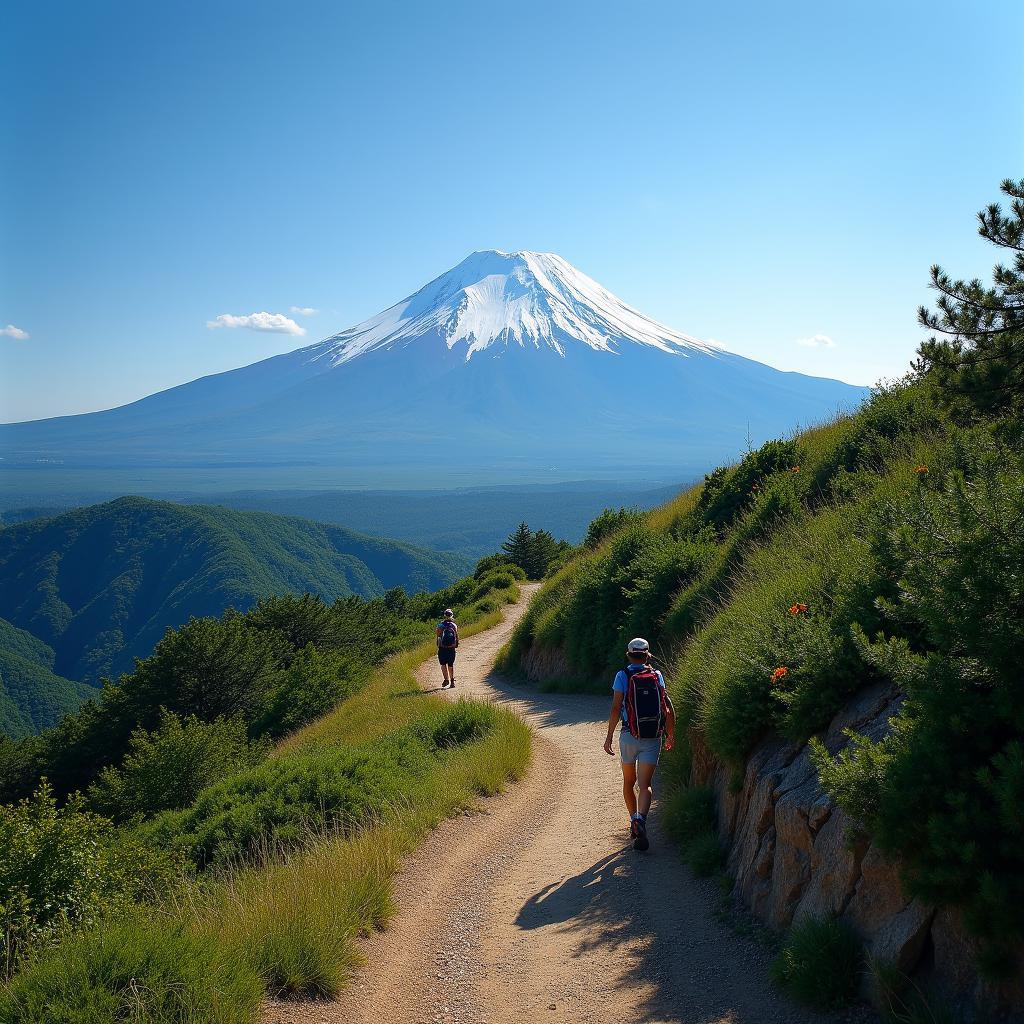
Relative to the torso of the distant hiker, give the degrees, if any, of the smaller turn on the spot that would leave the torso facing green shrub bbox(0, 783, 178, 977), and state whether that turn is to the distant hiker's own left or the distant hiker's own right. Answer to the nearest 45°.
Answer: approximately 180°

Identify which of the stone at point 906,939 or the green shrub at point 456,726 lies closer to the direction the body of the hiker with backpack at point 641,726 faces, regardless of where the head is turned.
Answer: the green shrub

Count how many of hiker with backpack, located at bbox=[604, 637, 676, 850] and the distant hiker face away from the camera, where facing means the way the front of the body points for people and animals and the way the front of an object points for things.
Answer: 2

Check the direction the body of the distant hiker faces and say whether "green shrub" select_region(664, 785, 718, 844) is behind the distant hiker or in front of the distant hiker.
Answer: behind

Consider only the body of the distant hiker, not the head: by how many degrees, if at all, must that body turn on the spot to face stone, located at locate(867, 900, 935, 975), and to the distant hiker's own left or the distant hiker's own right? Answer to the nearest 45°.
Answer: approximately 180°

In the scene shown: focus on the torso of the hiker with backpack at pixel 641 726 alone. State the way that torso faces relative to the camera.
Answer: away from the camera

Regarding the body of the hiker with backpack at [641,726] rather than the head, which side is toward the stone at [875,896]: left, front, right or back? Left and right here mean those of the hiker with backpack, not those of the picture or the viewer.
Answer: back

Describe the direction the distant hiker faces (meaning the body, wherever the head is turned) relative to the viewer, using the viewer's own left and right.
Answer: facing away from the viewer

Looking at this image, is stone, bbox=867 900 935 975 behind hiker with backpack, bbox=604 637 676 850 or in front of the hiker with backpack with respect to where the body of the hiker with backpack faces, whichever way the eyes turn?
behind
